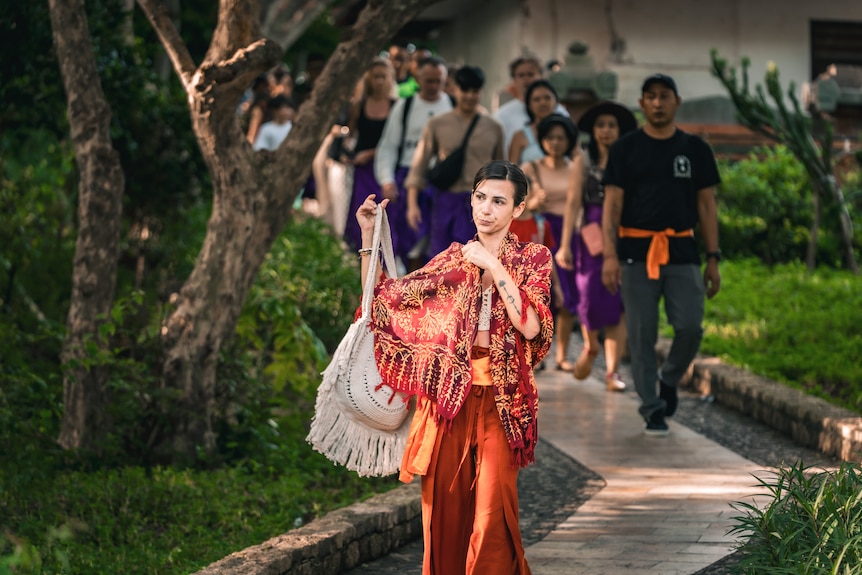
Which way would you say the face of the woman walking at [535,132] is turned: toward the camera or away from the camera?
toward the camera

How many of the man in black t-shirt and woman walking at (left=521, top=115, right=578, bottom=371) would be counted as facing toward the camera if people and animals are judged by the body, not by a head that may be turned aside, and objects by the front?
2

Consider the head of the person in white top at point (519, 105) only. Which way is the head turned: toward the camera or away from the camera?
toward the camera

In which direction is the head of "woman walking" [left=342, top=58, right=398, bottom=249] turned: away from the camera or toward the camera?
toward the camera

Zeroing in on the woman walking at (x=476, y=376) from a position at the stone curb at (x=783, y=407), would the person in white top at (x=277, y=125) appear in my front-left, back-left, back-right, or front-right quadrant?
back-right

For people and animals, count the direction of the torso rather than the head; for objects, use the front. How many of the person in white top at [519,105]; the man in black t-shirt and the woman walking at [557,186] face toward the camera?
3

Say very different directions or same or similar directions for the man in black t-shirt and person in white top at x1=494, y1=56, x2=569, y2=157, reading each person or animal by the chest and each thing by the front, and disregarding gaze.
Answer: same or similar directions

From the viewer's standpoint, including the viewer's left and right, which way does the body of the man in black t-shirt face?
facing the viewer

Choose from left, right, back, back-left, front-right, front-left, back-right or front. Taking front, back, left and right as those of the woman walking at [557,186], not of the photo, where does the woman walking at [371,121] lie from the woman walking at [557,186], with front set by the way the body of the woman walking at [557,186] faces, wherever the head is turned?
back-right

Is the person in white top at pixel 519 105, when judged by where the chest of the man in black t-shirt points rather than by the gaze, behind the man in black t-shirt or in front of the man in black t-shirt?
behind

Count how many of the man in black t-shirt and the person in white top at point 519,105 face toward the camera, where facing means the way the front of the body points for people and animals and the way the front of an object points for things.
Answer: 2

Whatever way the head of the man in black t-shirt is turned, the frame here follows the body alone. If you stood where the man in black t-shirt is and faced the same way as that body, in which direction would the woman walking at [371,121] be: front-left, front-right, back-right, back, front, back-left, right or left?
back-right

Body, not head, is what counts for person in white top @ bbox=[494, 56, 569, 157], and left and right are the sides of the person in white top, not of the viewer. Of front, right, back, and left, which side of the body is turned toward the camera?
front

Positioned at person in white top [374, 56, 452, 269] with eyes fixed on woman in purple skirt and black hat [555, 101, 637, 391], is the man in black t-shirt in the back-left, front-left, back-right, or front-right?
front-right

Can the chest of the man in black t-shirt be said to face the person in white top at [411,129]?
no

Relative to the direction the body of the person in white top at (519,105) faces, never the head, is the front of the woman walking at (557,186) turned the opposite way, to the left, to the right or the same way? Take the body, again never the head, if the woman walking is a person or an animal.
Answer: the same way

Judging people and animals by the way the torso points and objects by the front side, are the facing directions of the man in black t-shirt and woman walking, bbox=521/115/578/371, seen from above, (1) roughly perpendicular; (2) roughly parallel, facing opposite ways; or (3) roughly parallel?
roughly parallel

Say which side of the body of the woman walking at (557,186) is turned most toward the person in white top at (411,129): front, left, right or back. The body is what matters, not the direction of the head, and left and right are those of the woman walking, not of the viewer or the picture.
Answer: right
